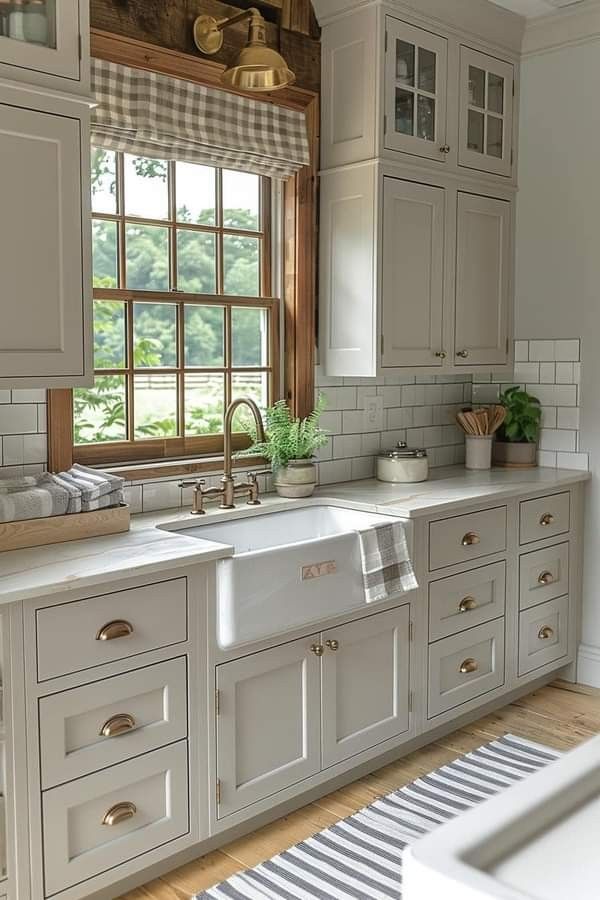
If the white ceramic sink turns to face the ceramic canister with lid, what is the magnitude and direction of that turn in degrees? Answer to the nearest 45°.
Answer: approximately 90° to its left

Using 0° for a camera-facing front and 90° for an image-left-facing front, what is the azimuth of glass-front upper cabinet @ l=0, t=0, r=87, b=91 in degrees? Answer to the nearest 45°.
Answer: approximately 315°

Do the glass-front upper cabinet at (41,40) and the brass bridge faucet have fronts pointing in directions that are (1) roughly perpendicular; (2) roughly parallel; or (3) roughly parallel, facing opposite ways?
roughly parallel

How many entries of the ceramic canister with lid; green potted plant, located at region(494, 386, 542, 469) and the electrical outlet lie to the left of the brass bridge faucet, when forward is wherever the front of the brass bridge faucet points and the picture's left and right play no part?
3

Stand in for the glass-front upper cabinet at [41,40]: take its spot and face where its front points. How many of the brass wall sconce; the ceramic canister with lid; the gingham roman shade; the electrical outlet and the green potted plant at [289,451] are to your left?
5

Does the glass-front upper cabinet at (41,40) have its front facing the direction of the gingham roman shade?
no

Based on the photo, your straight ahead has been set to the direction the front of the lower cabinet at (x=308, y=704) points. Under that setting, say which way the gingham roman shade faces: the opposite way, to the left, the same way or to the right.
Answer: the same way

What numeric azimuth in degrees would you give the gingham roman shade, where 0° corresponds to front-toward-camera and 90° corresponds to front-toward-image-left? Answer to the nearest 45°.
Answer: approximately 315°

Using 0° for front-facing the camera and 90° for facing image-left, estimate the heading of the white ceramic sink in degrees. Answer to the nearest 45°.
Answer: approximately 315°

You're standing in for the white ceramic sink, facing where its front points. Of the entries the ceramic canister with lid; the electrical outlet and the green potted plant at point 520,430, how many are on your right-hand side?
0

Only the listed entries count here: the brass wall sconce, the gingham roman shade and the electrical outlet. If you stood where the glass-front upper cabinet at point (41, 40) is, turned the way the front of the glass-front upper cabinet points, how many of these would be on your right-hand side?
0

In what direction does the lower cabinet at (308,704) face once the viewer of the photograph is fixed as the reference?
facing the viewer and to the right of the viewer

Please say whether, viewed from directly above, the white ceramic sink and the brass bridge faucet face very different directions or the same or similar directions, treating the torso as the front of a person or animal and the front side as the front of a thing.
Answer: same or similar directions

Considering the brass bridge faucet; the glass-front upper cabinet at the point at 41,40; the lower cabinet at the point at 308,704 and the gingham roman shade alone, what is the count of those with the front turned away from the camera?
0
